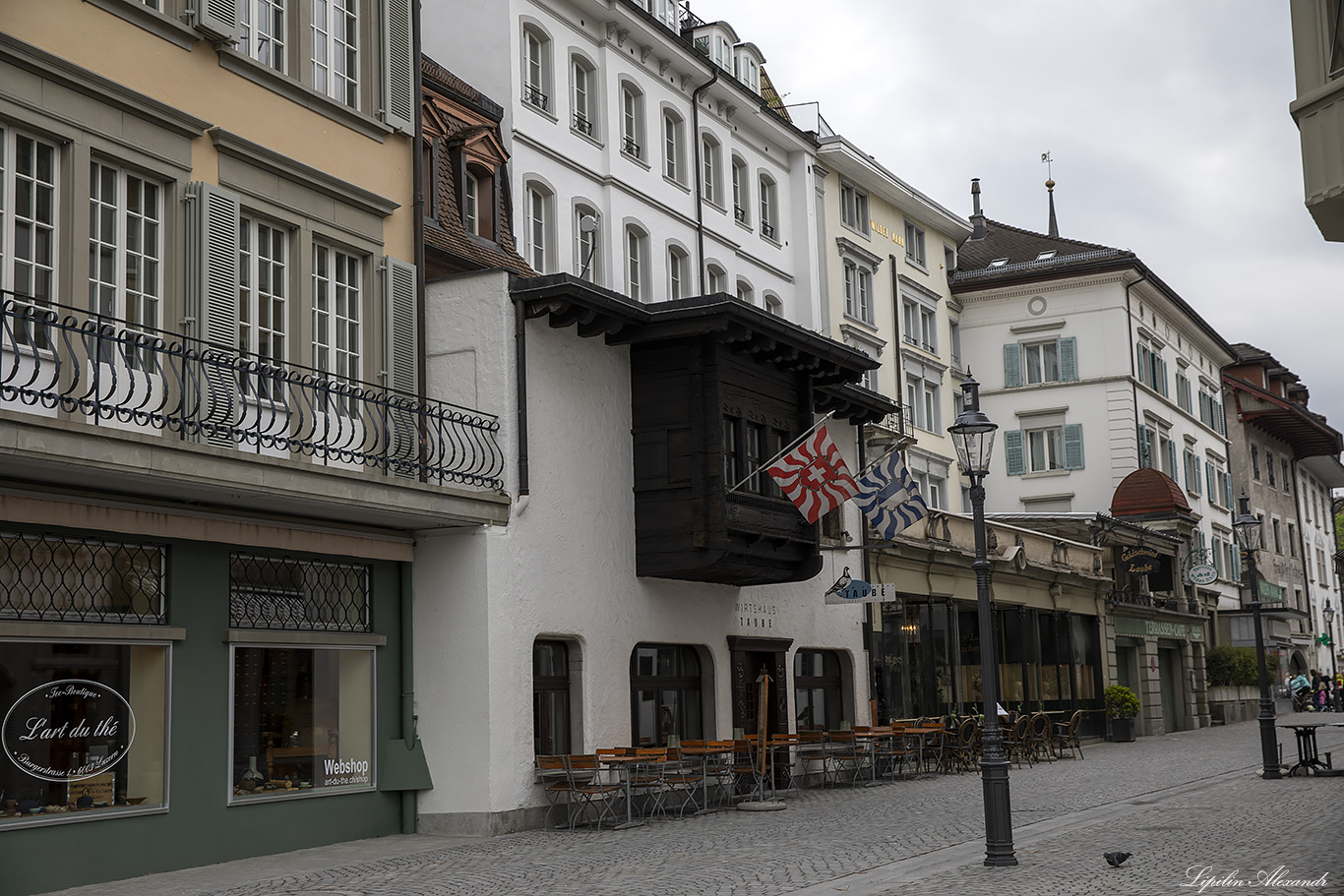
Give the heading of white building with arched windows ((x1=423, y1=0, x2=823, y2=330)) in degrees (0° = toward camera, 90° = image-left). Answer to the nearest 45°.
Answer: approximately 315°

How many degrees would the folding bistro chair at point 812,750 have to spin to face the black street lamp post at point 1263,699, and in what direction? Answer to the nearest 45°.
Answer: approximately 45° to its right

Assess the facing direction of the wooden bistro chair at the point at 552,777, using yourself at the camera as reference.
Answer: facing away from the viewer and to the right of the viewer

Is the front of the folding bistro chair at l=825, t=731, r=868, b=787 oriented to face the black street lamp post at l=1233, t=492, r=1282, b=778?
no

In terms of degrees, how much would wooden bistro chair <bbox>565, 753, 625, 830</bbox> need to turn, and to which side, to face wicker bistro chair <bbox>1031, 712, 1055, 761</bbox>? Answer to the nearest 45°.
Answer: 0° — it already faces it

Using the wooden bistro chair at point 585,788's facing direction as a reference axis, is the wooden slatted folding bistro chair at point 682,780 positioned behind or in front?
in front

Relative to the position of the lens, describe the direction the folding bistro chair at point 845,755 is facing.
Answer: facing away from the viewer and to the right of the viewer

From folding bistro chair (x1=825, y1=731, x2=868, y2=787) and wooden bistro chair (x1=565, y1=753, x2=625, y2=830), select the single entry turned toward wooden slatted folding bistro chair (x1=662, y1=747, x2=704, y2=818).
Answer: wooden bistro chair (x1=565, y1=753, x2=625, y2=830)

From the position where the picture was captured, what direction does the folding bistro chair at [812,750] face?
facing away from the viewer and to the right of the viewer

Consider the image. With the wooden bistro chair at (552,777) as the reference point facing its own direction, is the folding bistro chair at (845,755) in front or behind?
in front

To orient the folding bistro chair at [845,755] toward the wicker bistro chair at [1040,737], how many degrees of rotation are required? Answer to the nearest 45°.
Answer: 0° — it already faces it
